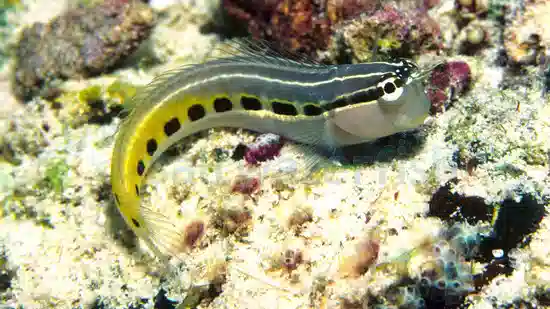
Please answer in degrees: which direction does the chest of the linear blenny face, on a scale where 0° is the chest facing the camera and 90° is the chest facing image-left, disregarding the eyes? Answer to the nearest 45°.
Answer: approximately 270°

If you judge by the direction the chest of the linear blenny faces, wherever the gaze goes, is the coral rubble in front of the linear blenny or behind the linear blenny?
behind

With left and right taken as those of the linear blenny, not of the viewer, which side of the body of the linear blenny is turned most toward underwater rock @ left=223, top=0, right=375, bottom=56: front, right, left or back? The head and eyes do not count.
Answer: left

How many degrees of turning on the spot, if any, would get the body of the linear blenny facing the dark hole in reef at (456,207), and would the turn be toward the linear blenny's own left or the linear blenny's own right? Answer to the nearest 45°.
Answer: approximately 45° to the linear blenny's own right

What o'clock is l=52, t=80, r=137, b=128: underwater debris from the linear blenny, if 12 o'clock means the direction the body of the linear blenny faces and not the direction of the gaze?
The underwater debris is roughly at 7 o'clock from the linear blenny.
